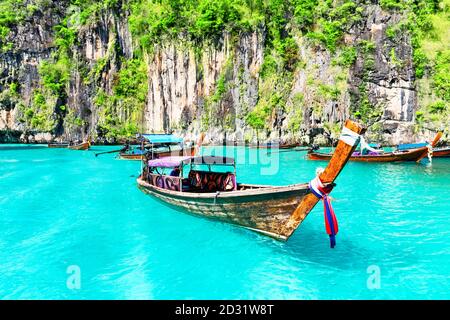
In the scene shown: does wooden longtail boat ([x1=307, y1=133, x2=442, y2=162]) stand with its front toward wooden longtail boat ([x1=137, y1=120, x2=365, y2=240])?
no

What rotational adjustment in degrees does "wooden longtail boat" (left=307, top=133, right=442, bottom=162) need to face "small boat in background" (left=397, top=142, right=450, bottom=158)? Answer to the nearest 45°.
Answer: approximately 45° to its left

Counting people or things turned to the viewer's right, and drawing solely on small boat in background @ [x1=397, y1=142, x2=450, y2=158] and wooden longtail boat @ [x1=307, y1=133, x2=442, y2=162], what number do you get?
2

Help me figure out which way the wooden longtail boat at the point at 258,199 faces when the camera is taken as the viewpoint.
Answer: facing the viewer and to the right of the viewer

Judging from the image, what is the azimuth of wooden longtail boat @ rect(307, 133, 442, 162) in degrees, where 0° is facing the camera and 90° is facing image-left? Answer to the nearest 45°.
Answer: approximately 270°

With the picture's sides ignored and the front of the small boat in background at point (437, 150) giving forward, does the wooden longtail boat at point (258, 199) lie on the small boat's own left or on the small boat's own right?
on the small boat's own right

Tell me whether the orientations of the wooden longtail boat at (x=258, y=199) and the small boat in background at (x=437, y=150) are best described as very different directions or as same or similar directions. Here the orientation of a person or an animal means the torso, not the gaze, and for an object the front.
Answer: same or similar directions

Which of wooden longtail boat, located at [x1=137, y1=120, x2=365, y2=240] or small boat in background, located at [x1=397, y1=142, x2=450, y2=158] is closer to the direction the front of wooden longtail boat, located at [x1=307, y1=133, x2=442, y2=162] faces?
the small boat in background

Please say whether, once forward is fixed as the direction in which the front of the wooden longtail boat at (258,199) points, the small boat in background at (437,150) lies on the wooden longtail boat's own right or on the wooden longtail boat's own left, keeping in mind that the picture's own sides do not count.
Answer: on the wooden longtail boat's own left

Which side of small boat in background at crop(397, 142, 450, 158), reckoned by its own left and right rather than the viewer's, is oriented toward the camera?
right

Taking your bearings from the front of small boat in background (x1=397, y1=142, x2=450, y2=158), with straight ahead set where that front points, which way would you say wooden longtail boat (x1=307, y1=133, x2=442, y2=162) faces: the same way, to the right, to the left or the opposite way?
the same way

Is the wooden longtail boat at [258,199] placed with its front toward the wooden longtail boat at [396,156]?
no
